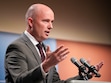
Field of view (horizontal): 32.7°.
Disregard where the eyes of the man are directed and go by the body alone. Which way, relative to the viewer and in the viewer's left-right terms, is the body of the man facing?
facing the viewer and to the right of the viewer
